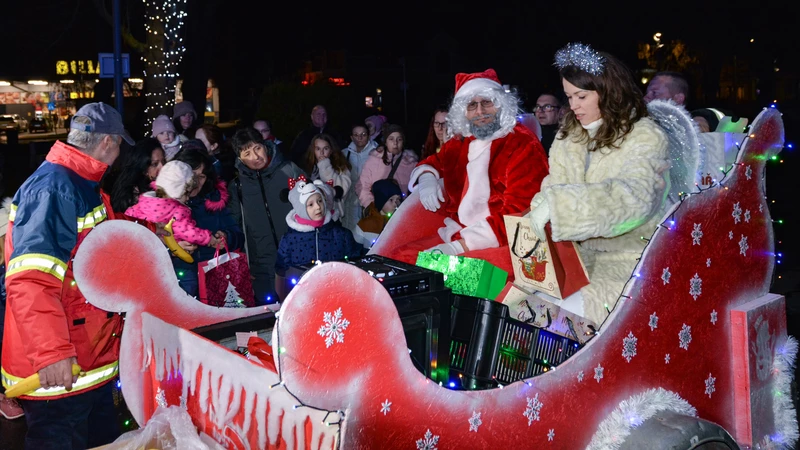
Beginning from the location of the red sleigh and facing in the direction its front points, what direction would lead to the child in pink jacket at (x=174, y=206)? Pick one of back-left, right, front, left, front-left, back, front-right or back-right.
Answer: right

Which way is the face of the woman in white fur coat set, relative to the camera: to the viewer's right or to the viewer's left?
to the viewer's left

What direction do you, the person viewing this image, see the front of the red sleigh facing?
facing the viewer and to the left of the viewer

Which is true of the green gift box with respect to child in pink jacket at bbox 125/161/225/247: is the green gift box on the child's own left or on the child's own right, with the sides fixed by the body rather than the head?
on the child's own right

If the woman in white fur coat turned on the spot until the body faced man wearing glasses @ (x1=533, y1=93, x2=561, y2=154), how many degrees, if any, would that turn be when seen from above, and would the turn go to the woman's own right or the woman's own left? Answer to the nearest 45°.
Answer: approximately 135° to the woman's own right

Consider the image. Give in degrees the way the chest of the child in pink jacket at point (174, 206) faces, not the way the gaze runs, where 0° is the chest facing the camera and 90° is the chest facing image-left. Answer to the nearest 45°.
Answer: approximately 225°

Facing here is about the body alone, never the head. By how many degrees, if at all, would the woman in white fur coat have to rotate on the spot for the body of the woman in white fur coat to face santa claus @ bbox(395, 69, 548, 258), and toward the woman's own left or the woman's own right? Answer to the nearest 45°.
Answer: approximately 90° to the woman's own right

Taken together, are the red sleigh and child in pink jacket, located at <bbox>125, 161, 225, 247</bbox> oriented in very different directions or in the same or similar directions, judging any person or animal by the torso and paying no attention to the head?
very different directions
